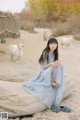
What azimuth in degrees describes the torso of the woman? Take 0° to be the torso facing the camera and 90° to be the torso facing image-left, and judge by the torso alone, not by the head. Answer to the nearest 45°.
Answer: approximately 315°

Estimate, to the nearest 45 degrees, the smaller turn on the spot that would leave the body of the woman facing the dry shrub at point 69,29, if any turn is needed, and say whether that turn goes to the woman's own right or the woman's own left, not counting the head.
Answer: approximately 135° to the woman's own left
